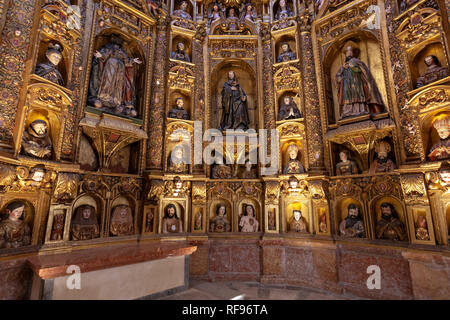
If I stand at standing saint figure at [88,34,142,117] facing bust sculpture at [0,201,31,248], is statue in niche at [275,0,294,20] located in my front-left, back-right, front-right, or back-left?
back-left

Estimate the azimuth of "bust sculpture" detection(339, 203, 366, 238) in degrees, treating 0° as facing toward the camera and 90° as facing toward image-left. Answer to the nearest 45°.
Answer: approximately 0°

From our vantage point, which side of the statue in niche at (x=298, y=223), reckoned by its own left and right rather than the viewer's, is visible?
front

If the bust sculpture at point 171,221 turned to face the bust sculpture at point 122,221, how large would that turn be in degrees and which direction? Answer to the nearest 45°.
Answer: approximately 90° to its right

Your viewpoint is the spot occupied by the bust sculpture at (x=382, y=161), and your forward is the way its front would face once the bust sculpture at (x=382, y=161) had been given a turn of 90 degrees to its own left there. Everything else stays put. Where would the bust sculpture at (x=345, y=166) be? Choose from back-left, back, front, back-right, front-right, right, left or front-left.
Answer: back

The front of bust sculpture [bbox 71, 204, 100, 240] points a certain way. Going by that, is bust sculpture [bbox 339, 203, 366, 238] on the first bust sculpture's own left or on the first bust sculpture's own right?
on the first bust sculpture's own left

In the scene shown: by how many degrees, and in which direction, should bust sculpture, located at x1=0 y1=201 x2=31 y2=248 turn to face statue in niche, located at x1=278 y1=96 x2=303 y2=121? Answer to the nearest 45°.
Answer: approximately 45° to its left

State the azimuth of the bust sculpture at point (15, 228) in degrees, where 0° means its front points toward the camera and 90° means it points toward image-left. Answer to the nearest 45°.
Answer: approximately 315°
